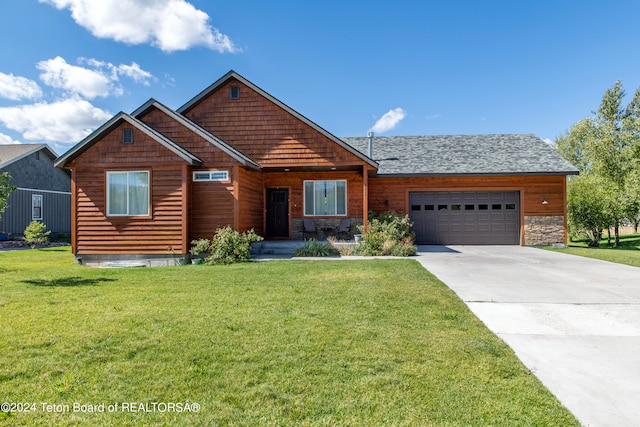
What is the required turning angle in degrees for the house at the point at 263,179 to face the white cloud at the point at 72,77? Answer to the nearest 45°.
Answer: approximately 135° to its right

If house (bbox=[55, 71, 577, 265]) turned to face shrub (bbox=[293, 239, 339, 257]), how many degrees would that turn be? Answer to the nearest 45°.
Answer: approximately 45° to its left

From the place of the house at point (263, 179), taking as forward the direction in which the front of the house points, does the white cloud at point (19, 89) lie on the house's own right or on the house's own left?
on the house's own right

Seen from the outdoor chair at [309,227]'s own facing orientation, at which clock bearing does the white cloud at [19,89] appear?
The white cloud is roughly at 4 o'clock from the outdoor chair.

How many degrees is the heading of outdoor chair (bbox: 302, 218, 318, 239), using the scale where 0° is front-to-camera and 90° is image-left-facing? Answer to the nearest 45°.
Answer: approximately 0°
